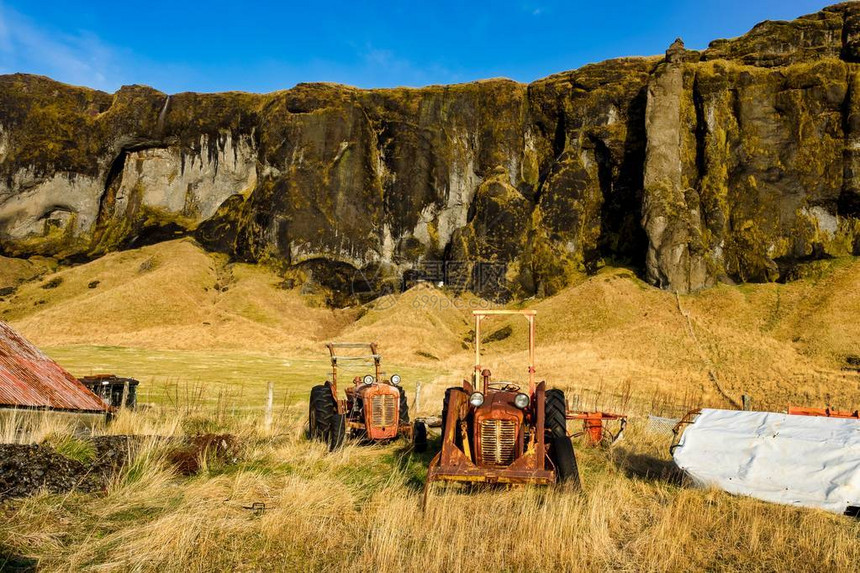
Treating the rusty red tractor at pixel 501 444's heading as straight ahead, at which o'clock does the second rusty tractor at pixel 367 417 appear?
The second rusty tractor is roughly at 5 o'clock from the rusty red tractor.

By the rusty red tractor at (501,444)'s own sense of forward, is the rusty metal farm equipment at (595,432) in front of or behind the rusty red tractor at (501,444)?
behind

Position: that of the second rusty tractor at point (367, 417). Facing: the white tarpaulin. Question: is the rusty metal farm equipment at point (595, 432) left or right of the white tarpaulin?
left

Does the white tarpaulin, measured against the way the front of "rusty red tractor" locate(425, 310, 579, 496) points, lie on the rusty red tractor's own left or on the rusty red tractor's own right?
on the rusty red tractor's own left

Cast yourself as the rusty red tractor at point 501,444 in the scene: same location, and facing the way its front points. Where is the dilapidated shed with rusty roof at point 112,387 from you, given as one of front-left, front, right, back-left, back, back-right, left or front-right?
back-right

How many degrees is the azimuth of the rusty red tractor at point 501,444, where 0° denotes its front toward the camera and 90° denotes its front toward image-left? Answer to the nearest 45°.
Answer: approximately 0°
